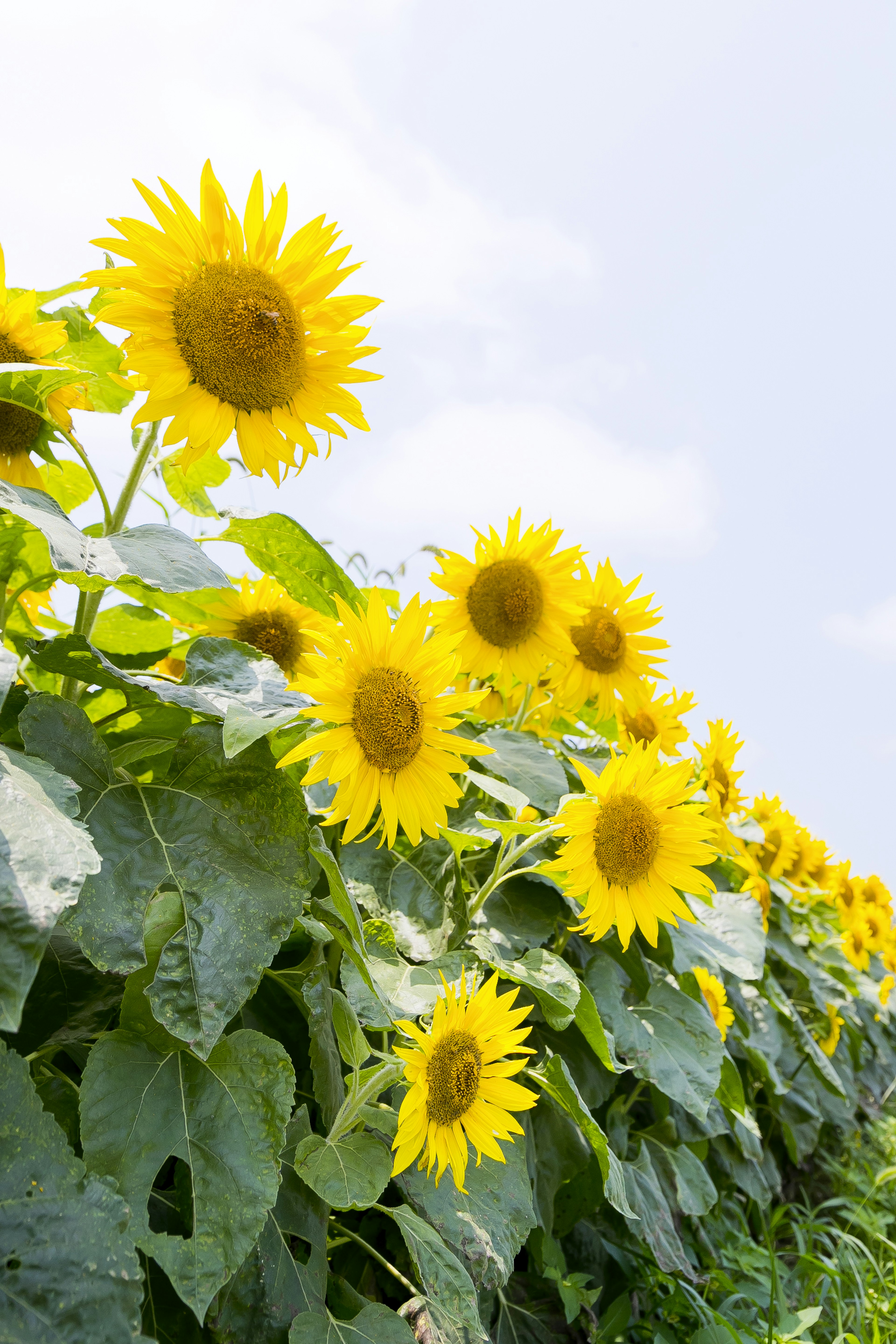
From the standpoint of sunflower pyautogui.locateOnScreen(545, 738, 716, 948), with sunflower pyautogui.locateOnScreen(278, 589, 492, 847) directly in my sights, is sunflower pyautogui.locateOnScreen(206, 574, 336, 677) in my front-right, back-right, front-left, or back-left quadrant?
front-right

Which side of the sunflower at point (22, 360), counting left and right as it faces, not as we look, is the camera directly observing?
front

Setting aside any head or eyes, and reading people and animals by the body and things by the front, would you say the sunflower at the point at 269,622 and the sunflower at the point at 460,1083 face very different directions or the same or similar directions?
same or similar directions

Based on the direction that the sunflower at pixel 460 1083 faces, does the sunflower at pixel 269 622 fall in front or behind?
behind

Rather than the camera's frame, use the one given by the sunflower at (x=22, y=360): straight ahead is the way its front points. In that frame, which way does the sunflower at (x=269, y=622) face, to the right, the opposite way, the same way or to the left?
the same way

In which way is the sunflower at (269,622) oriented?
toward the camera

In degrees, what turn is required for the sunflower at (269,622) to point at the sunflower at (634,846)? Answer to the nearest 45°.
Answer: approximately 45° to its left

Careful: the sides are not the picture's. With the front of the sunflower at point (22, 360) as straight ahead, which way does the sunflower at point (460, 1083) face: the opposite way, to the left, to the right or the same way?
the same way

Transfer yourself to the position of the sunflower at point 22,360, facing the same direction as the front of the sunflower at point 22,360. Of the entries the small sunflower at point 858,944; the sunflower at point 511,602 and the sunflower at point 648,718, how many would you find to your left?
3

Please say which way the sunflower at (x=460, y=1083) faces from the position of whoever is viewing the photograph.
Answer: facing the viewer and to the right of the viewer

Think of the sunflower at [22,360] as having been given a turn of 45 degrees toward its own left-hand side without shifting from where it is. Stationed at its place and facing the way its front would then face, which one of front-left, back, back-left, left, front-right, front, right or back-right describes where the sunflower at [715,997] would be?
front-left

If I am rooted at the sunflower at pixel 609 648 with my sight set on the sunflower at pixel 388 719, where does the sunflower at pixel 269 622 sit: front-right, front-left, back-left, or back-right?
front-right

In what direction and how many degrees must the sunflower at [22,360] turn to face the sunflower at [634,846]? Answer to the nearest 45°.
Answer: approximately 45° to its left

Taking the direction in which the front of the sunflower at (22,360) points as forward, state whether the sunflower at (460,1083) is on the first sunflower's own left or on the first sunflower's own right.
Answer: on the first sunflower's own left

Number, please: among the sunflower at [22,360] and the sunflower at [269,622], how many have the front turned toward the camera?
2

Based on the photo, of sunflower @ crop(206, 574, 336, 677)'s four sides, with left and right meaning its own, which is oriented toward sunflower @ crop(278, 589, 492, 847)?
front
